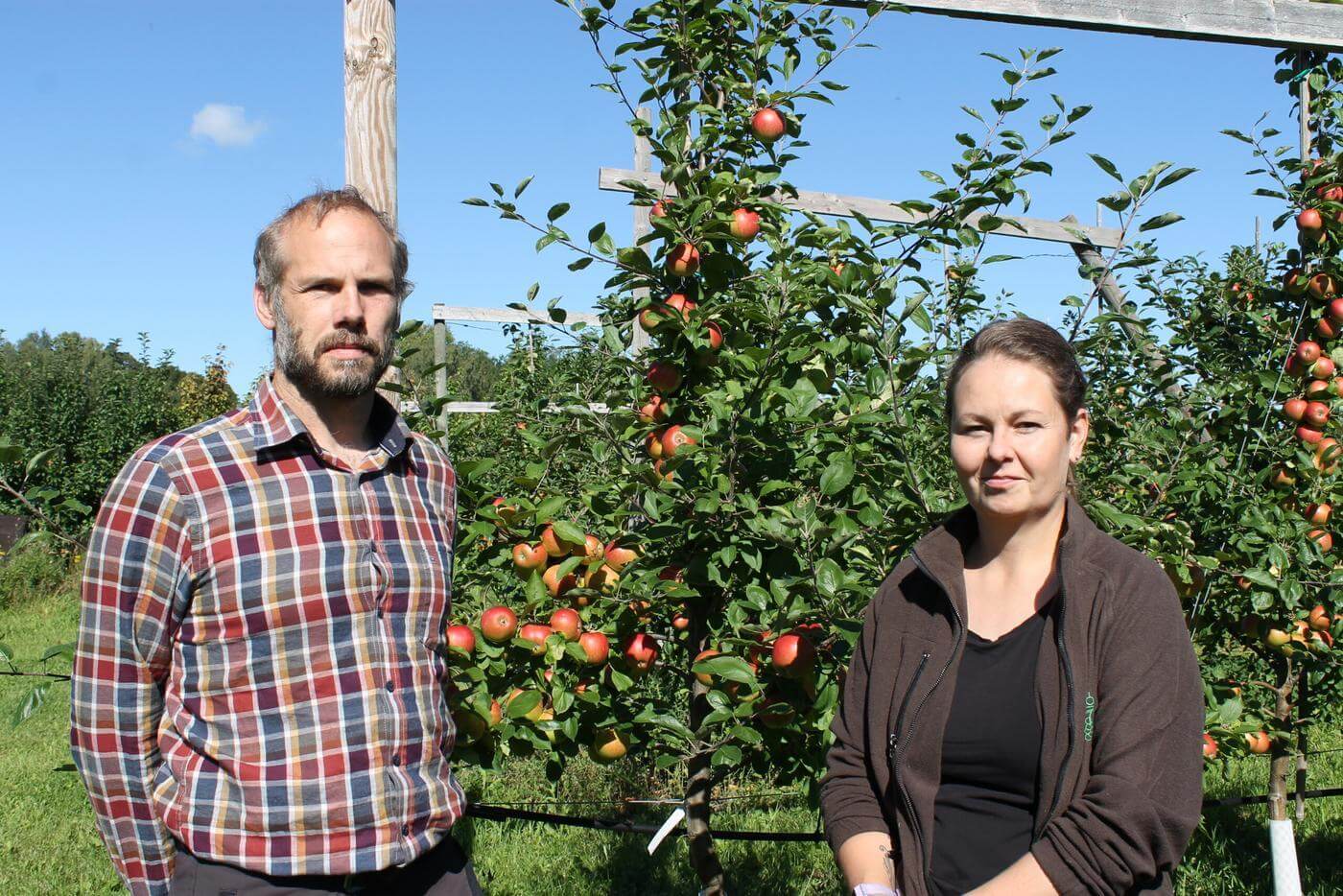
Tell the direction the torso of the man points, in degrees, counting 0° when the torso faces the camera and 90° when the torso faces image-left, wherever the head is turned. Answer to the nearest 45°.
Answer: approximately 315°

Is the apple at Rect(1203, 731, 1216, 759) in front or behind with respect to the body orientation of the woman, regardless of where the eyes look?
behind

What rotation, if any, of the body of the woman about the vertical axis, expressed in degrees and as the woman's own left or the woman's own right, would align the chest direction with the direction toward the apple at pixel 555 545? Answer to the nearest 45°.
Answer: approximately 90° to the woman's own right

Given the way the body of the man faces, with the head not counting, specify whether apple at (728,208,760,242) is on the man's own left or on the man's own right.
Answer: on the man's own left

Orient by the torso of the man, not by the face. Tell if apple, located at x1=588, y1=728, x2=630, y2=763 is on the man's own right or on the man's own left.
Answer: on the man's own left

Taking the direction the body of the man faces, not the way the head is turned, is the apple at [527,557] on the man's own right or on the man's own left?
on the man's own left

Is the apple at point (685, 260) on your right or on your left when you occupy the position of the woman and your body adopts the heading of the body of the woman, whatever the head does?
on your right
